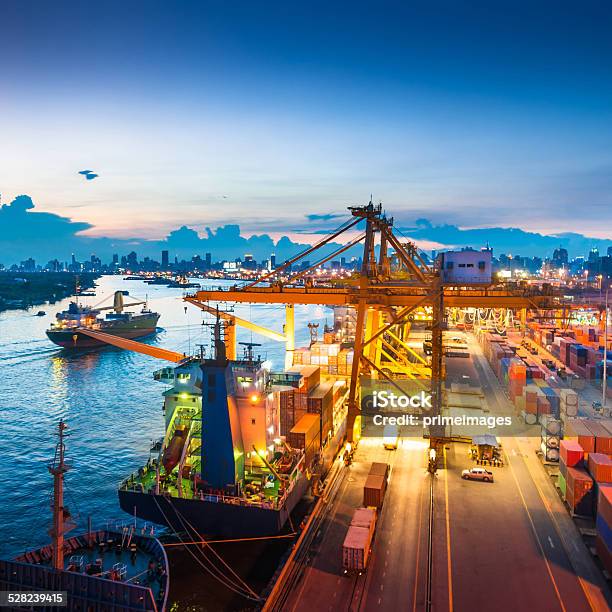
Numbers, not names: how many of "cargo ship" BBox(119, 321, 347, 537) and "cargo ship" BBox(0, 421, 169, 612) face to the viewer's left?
0

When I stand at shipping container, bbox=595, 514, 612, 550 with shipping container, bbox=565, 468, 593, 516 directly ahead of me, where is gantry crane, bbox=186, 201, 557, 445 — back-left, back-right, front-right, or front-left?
front-left

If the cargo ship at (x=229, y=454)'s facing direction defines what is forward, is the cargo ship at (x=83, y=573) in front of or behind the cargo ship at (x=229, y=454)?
behind

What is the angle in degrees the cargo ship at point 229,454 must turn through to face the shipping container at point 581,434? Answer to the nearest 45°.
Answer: approximately 45° to its right

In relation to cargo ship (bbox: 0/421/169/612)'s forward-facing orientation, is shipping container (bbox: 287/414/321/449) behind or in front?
in front

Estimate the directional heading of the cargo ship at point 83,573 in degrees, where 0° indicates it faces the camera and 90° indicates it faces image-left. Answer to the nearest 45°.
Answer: approximately 225°

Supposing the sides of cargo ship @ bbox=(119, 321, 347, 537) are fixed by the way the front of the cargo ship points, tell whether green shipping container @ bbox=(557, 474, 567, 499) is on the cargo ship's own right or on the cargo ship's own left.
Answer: on the cargo ship's own right

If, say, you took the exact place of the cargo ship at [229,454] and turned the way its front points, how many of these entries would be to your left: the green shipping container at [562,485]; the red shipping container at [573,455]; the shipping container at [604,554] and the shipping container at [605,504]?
0

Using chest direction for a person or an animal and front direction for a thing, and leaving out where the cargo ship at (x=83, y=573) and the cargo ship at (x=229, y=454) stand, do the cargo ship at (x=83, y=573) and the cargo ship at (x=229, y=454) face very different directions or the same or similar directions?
same or similar directions

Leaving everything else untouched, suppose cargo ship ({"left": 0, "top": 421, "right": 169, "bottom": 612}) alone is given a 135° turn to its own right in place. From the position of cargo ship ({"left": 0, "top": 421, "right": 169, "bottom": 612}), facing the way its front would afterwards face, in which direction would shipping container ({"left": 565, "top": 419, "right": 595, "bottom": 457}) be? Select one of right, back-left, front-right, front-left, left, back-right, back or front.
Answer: left

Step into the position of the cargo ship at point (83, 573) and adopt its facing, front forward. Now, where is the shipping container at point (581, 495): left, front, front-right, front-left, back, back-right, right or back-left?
front-right

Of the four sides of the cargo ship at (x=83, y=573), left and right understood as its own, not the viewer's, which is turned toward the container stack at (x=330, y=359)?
front

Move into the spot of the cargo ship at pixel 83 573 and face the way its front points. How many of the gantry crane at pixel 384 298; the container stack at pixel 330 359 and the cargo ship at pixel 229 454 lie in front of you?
3

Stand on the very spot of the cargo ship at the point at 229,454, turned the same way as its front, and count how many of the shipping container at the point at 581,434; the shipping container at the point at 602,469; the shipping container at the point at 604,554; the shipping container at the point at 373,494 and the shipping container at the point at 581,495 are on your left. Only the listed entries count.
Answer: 0

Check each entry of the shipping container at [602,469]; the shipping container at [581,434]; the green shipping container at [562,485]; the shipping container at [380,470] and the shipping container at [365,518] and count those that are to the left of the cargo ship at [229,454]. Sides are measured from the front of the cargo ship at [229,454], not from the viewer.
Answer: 0

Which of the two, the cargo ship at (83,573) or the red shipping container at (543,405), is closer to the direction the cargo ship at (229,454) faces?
the red shipping container

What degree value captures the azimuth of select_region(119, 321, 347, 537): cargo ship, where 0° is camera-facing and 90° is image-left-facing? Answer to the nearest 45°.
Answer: approximately 225°

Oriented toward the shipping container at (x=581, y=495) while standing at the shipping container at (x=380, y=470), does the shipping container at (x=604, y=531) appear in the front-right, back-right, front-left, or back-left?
front-right

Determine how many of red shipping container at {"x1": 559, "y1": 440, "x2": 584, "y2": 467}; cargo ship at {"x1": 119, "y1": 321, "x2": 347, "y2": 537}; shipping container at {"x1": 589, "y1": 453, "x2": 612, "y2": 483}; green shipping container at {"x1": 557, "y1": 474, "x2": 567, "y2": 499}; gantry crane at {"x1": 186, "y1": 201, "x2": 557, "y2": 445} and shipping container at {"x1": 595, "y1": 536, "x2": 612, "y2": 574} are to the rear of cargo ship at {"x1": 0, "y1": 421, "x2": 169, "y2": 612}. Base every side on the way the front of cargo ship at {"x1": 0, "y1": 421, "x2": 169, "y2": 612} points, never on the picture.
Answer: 0
